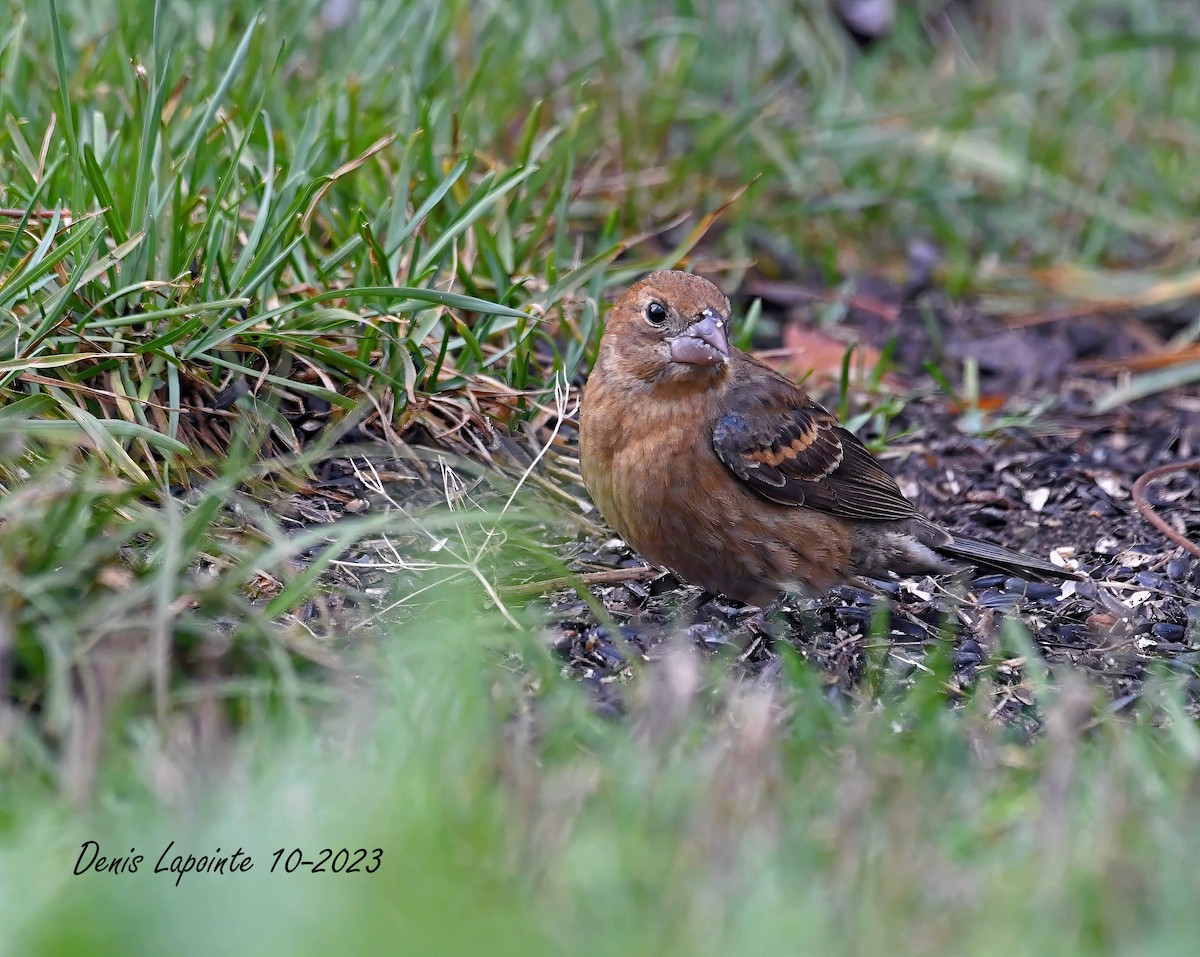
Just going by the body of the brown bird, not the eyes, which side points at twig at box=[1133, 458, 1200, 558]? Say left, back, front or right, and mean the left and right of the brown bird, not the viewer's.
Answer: back

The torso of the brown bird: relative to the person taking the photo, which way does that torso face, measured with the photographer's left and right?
facing the viewer and to the left of the viewer
